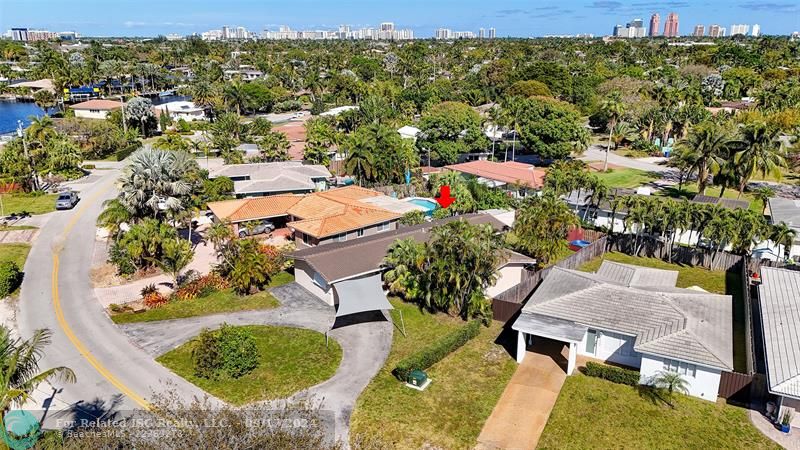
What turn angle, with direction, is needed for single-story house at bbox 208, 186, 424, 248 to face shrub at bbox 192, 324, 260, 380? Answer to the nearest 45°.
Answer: approximately 45° to its left

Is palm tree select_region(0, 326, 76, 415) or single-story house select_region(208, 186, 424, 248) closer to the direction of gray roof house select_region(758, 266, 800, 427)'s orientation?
the palm tree

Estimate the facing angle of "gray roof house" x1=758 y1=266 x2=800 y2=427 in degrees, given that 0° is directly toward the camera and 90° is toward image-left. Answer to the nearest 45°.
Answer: approximately 0°

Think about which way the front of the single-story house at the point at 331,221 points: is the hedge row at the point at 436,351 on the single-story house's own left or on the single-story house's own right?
on the single-story house's own left

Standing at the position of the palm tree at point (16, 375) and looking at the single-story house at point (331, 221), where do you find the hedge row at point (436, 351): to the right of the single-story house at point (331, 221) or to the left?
right

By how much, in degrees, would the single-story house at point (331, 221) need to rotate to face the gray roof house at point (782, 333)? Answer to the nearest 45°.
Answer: approximately 90° to its left

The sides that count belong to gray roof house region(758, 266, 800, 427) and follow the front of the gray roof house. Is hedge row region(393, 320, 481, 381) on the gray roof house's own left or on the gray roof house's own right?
on the gray roof house's own right

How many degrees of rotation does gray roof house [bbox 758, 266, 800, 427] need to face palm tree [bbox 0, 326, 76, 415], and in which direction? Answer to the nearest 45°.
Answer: approximately 45° to its right

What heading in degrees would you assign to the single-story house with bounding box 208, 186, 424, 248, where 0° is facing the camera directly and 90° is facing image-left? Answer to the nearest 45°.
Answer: approximately 45°

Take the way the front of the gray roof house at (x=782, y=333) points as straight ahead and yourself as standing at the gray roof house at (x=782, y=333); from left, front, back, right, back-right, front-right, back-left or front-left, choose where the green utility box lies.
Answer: front-right
